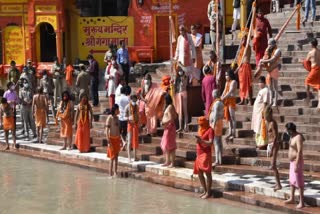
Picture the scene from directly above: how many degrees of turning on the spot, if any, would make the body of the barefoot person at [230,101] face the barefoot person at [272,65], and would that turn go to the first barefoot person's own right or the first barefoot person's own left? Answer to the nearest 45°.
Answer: approximately 135° to the first barefoot person's own right

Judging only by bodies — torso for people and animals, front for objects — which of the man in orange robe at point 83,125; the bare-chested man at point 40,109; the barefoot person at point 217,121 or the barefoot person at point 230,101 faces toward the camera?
the man in orange robe

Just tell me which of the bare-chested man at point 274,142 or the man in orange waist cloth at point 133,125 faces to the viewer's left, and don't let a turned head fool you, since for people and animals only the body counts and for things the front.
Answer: the bare-chested man

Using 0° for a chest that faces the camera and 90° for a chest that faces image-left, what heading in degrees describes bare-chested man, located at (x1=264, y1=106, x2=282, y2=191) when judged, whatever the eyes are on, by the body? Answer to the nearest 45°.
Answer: approximately 90°

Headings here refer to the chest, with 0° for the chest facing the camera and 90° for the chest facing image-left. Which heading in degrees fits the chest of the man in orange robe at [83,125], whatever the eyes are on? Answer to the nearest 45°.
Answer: approximately 0°

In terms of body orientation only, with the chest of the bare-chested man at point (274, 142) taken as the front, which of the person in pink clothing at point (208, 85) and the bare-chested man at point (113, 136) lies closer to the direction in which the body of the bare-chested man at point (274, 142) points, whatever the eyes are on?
the bare-chested man

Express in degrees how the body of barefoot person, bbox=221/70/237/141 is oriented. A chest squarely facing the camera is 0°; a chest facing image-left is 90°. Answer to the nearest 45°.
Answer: approximately 90°

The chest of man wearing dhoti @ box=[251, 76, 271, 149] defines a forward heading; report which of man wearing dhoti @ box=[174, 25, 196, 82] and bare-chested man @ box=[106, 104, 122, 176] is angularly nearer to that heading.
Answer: the bare-chested man

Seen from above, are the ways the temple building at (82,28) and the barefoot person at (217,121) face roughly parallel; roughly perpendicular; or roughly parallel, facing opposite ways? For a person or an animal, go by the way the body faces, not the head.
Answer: roughly perpendicular
